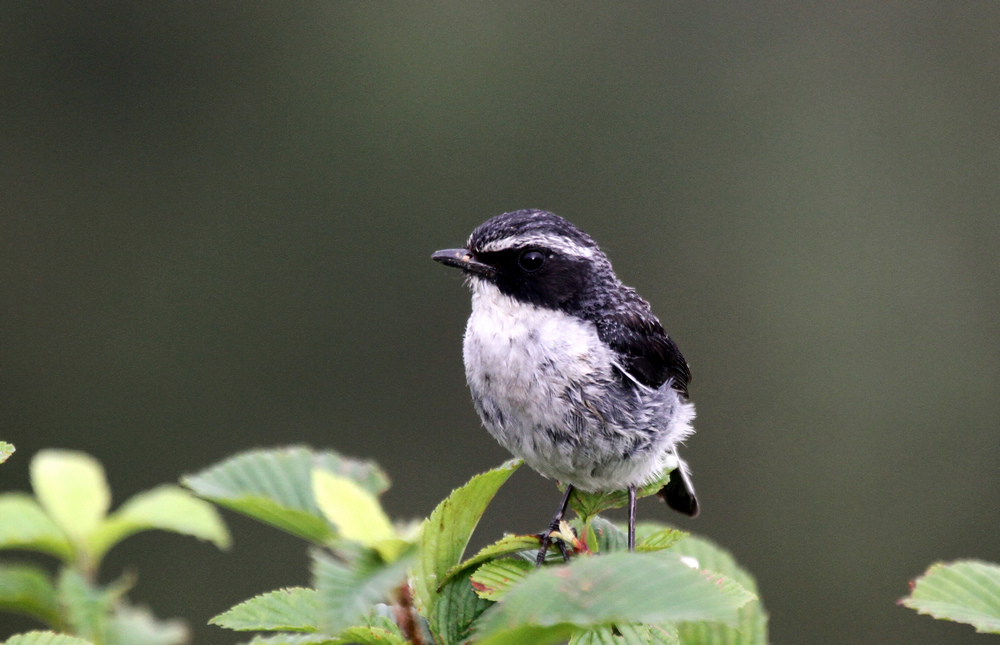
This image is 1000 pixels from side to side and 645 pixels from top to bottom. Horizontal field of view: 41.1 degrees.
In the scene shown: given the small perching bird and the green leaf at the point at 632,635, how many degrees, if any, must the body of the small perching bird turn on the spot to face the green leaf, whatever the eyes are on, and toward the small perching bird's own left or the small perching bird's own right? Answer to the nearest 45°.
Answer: approximately 45° to the small perching bird's own left

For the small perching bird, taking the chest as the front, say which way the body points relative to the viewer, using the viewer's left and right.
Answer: facing the viewer and to the left of the viewer

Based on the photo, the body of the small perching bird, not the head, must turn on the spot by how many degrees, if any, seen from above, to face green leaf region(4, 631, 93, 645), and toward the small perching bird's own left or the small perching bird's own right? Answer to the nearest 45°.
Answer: approximately 45° to the small perching bird's own right

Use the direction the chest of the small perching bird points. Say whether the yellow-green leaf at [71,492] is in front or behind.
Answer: in front

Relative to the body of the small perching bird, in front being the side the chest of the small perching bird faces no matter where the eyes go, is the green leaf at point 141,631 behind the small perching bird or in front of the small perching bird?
in front

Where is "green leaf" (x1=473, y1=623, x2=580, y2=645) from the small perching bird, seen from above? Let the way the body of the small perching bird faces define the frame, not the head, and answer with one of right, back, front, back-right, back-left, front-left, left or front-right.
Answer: front-left

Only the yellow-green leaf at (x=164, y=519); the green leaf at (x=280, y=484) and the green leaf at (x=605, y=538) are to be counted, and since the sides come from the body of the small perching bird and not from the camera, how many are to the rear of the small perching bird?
0
